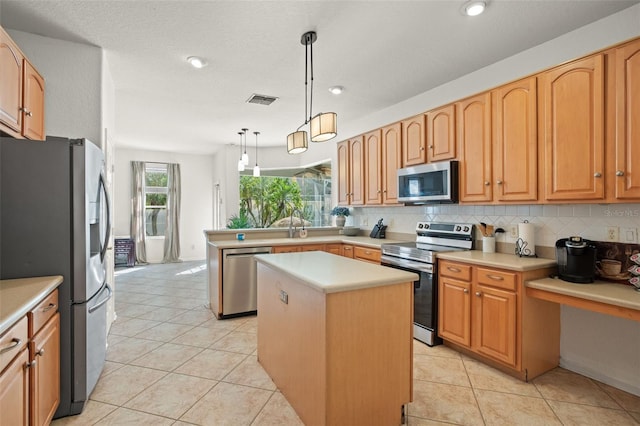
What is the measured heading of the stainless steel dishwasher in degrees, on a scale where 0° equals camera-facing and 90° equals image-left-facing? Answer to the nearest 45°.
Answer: approximately 0°

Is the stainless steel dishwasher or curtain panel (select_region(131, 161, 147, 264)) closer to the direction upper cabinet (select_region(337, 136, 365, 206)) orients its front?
the stainless steel dishwasher

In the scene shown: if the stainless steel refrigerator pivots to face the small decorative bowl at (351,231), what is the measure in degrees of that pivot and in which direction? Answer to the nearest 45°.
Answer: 0° — it already faces it

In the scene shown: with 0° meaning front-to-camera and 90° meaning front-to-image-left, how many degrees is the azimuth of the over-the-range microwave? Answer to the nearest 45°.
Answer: approximately 45°

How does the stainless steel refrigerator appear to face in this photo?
to the viewer's right

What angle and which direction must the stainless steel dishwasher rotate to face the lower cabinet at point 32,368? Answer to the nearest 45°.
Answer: approximately 45° to its right
